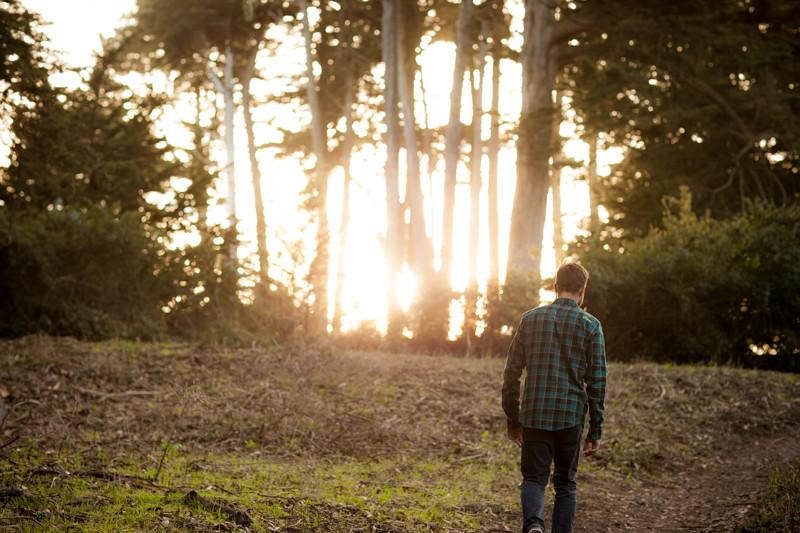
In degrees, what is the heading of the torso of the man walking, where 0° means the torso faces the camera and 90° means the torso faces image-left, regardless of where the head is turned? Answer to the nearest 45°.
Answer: approximately 180°

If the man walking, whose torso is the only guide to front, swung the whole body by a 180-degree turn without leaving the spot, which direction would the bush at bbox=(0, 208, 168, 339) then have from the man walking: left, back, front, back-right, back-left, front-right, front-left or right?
back-right

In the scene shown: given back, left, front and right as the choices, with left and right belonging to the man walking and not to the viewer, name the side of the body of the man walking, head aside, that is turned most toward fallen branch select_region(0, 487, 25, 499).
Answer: left

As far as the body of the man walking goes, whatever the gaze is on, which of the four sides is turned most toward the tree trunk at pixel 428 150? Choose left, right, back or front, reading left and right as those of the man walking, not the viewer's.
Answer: front

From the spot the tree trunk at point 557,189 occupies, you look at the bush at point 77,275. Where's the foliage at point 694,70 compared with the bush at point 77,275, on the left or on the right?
left

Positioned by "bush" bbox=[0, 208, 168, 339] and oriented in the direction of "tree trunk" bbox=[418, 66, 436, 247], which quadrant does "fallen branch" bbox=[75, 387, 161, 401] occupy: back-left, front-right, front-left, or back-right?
back-right

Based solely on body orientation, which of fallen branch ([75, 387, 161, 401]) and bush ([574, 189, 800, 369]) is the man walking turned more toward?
the bush

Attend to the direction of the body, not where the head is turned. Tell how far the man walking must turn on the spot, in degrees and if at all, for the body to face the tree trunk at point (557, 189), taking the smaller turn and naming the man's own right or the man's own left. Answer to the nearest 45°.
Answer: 0° — they already face it

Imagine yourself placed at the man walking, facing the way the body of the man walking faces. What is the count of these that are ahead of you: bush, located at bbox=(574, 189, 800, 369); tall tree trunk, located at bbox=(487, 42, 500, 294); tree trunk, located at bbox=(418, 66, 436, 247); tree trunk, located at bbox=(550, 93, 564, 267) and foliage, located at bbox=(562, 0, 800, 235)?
5

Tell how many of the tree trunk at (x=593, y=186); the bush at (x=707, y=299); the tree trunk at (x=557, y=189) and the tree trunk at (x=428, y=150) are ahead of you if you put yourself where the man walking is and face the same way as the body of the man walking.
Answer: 4

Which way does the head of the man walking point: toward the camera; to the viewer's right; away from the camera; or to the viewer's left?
away from the camera

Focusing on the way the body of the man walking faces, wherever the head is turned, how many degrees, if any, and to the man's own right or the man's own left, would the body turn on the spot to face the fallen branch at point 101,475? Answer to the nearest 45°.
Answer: approximately 90° to the man's own left

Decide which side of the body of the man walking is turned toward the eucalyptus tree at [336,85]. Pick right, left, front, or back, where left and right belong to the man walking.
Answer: front

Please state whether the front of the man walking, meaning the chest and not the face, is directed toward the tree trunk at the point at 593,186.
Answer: yes

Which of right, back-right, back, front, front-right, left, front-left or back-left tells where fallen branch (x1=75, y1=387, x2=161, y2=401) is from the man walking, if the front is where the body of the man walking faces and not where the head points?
front-left
